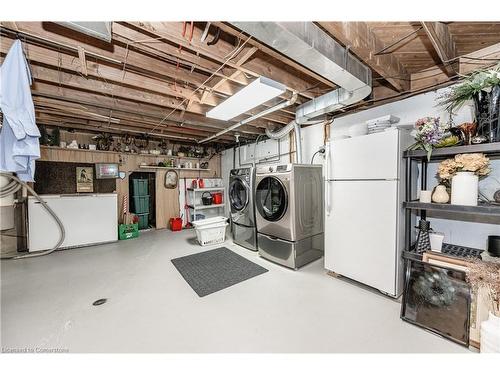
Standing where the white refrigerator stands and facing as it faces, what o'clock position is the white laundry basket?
The white laundry basket is roughly at 2 o'clock from the white refrigerator.

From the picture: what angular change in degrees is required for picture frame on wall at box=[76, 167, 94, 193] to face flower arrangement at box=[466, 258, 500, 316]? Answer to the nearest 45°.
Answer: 0° — it already faces it

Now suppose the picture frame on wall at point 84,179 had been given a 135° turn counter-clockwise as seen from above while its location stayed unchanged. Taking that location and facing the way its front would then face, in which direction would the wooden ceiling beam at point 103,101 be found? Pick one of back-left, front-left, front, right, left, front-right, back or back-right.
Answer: back-right

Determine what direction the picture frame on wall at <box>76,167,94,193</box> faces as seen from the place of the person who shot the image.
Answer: facing the viewer

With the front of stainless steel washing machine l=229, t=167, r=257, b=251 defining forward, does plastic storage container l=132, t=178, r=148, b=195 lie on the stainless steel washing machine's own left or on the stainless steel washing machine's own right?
on the stainless steel washing machine's own right

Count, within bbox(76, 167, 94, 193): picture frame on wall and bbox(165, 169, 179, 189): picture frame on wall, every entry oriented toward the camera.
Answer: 2

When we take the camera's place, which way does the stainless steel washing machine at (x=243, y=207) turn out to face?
facing the viewer and to the left of the viewer

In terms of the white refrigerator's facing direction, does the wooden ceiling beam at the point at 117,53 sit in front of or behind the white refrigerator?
in front

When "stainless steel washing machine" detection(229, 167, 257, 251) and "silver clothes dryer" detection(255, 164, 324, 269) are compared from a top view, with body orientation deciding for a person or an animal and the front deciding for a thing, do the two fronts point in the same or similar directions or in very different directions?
same or similar directions

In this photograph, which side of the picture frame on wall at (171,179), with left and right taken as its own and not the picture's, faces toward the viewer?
front

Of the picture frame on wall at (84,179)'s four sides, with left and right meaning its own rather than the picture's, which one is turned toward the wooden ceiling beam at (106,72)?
front
